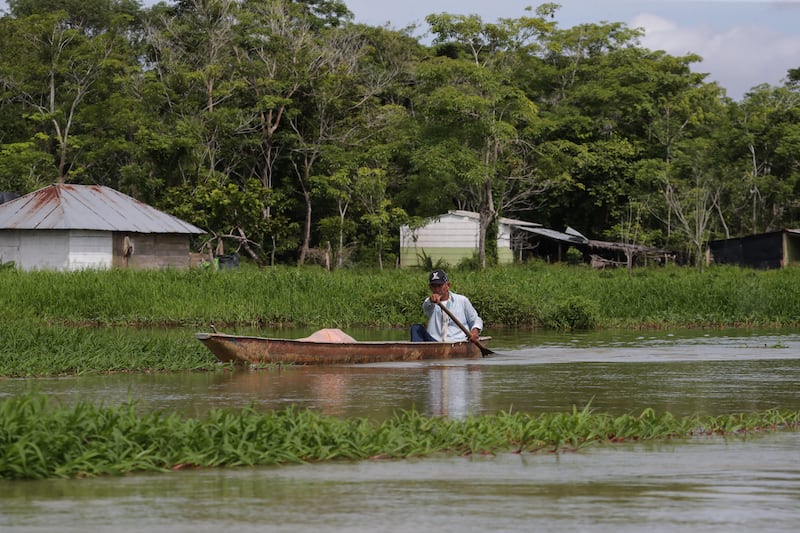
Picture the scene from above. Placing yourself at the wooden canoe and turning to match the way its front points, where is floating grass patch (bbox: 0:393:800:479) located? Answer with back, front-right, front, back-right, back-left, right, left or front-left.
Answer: left

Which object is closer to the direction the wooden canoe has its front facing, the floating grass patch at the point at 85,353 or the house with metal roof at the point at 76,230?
the floating grass patch

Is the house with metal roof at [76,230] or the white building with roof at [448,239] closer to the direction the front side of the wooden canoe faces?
the house with metal roof

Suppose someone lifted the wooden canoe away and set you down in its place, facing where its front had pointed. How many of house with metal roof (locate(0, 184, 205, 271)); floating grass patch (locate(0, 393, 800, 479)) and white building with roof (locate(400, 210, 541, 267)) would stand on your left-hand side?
1

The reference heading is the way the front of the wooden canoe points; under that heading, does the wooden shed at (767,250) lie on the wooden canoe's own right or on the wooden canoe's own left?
on the wooden canoe's own right

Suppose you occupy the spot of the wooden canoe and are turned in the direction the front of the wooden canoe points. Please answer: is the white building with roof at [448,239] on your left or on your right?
on your right

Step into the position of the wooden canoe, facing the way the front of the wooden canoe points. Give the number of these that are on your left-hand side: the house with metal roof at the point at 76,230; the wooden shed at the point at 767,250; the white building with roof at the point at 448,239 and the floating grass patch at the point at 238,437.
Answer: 1

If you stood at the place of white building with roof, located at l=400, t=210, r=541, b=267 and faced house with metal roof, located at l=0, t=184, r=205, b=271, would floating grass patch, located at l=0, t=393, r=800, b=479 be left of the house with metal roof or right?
left

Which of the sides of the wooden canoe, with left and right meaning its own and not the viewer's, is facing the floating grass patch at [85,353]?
front

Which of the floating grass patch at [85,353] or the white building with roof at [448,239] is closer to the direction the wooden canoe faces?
the floating grass patch

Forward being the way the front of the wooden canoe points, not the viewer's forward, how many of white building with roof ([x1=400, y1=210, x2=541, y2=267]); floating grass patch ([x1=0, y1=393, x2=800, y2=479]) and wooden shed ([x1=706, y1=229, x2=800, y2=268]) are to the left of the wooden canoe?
1

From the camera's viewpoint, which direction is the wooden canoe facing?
to the viewer's left

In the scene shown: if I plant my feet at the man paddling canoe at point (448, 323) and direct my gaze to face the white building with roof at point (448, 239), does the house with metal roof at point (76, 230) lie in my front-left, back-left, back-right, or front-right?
front-left

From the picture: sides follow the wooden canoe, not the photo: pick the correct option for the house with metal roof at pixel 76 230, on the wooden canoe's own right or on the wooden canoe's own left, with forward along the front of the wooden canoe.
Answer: on the wooden canoe's own right
